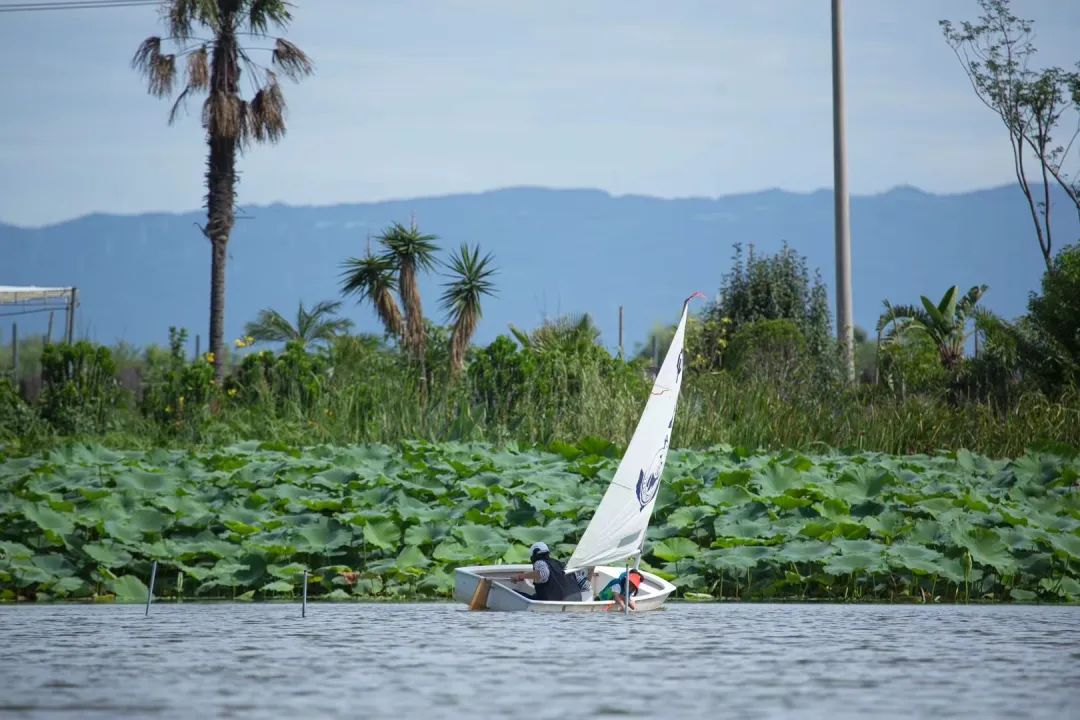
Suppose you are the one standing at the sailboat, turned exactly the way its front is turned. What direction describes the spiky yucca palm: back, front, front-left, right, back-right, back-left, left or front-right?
left

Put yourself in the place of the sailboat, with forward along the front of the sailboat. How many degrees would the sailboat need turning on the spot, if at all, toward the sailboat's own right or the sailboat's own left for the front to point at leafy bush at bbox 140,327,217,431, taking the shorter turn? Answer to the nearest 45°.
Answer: approximately 135° to the sailboat's own left

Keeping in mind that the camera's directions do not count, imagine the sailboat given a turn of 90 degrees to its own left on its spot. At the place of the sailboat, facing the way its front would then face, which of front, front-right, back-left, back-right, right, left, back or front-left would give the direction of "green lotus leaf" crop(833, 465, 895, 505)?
front-right

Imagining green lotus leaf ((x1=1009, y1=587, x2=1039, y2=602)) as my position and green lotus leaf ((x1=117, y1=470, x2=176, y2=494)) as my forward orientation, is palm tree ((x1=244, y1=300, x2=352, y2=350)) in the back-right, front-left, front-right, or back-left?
front-right

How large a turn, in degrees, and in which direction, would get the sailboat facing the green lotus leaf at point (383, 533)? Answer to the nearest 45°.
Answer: approximately 135° to its left

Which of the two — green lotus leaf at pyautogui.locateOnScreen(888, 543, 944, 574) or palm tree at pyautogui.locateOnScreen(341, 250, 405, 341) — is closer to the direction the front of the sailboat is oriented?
the green lotus leaf

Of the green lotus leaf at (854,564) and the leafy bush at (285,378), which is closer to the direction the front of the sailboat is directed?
the green lotus leaf

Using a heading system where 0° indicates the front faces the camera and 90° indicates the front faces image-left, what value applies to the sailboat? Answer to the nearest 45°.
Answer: approximately 270°

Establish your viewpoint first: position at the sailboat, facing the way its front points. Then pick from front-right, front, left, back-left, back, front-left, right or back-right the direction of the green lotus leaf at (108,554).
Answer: back

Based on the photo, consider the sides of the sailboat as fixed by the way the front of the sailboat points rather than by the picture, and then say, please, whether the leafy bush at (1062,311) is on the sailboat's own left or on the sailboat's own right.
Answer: on the sailboat's own left

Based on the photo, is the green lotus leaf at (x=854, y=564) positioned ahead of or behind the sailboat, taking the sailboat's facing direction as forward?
ahead

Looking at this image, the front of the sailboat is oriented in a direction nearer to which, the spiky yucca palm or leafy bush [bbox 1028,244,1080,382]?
the leafy bush

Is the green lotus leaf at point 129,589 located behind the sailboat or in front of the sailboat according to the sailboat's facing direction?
behind

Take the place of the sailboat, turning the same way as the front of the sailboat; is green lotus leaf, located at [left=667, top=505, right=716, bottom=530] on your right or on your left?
on your left

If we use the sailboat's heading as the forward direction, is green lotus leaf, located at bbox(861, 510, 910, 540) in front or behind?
in front

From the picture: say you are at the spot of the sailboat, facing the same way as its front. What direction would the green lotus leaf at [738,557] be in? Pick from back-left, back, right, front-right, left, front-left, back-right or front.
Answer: front-left

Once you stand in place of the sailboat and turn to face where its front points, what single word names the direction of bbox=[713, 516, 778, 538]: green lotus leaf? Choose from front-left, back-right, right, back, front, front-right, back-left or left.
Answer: front-left

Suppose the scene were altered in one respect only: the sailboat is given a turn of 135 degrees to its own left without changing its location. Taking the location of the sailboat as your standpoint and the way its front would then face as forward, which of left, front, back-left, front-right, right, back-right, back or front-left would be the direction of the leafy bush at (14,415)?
front
